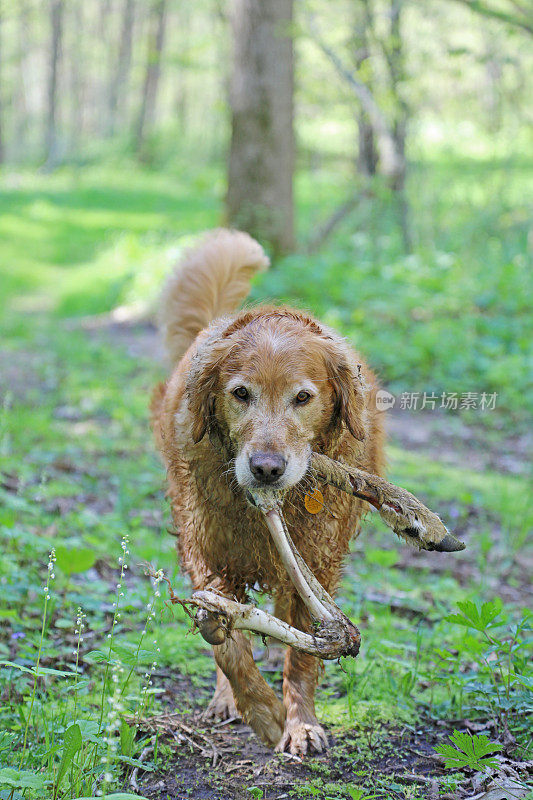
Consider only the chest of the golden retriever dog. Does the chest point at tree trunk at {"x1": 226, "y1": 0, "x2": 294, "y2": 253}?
no

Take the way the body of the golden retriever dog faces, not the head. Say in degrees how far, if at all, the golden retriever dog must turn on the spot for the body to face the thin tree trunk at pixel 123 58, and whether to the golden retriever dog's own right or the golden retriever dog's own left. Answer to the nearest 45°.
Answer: approximately 180°

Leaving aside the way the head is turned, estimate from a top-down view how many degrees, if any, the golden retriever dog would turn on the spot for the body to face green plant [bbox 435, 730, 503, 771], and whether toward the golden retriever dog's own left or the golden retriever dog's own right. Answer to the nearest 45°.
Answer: approximately 45° to the golden retriever dog's own left

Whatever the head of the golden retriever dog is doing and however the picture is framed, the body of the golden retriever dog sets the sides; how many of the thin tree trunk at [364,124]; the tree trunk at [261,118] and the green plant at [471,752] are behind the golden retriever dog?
2

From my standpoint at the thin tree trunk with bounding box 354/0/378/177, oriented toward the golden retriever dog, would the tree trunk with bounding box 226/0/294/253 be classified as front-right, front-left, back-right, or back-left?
front-right

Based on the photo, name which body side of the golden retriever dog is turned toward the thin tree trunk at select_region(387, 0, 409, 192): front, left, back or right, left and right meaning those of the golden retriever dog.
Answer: back

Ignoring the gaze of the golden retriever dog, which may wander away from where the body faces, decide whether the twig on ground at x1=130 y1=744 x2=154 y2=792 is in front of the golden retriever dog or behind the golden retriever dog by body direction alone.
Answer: in front

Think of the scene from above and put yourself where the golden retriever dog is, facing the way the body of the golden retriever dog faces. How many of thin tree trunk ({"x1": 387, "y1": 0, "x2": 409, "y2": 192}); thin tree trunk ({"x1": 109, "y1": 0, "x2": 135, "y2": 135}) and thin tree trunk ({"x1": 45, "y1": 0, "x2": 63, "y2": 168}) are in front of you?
0

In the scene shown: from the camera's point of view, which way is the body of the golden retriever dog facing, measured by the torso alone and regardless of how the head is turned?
toward the camera

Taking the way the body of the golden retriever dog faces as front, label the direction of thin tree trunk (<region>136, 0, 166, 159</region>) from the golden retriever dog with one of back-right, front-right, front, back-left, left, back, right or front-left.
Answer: back

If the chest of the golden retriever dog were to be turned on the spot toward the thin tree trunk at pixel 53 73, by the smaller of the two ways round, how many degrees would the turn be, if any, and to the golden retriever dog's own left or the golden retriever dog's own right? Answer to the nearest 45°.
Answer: approximately 180°

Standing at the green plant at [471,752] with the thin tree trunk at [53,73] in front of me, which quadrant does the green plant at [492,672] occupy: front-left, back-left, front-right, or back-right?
front-right
